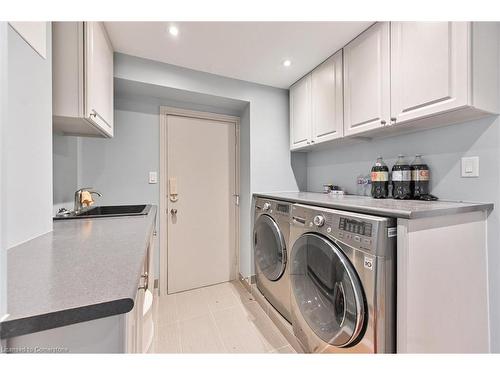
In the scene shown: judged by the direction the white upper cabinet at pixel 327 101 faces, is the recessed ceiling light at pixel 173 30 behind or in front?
in front

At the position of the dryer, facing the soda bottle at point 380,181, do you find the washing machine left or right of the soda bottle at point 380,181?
right

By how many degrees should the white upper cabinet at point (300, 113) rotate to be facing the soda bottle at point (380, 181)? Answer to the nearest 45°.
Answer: approximately 90° to its left

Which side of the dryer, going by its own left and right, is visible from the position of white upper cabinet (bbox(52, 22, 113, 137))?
front

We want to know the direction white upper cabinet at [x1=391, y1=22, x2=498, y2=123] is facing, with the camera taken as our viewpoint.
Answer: facing the viewer and to the left of the viewer

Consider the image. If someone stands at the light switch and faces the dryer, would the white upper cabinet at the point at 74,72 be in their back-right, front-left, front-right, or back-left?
front-right

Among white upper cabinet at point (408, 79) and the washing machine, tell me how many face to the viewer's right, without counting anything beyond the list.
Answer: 0

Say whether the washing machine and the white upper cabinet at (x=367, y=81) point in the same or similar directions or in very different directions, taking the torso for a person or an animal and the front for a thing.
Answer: same or similar directions

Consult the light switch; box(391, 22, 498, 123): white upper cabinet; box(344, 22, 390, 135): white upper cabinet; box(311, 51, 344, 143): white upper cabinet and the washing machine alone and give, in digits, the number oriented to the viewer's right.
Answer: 0

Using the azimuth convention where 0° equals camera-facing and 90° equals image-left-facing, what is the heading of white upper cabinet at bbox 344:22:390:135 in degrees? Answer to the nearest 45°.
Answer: approximately 45°

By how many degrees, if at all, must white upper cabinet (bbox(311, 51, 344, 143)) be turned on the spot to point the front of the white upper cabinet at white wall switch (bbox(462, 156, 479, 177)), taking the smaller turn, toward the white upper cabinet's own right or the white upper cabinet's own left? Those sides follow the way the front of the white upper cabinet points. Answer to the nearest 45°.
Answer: approximately 90° to the white upper cabinet's own left

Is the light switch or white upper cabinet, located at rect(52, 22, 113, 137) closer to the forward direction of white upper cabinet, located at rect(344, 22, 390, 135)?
the white upper cabinet
